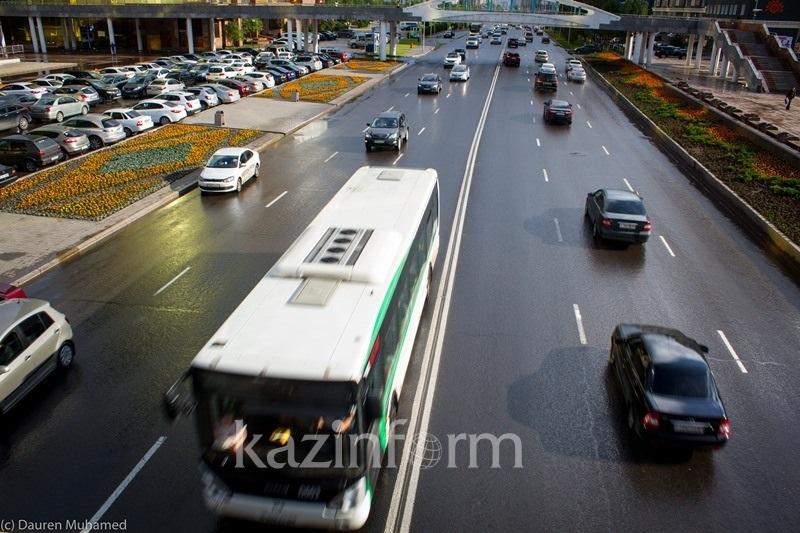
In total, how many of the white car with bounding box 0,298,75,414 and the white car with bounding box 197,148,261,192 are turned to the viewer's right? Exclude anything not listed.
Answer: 0

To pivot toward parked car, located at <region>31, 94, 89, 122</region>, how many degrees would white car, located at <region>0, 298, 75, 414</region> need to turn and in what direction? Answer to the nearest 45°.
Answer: approximately 135° to its right

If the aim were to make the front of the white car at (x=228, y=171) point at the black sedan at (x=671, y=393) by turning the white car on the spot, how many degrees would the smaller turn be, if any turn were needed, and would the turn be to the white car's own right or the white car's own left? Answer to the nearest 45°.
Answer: approximately 45° to the white car's own left

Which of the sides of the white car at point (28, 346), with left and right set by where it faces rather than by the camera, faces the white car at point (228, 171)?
back

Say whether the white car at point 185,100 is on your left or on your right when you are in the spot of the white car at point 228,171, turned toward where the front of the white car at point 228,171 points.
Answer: on your right

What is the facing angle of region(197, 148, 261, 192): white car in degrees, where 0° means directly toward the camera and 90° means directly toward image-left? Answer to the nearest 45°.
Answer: approximately 45°

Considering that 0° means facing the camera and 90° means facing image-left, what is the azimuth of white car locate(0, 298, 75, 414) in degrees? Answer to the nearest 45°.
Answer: approximately 45°

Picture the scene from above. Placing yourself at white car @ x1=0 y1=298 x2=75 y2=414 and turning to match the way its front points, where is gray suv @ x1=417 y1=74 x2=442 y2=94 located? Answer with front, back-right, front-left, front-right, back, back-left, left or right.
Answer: back

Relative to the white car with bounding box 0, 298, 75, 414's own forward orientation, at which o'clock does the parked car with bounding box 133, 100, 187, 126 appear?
The parked car is roughly at 5 o'clock from the white car.

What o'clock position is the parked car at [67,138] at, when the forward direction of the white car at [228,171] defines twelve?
The parked car is roughly at 3 o'clock from the white car.

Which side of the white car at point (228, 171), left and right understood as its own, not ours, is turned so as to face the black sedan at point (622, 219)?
left

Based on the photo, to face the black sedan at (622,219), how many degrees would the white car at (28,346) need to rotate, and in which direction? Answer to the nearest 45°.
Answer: approximately 135° to its left
